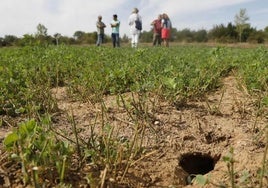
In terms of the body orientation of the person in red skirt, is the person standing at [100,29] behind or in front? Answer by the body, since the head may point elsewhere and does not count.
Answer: in front
